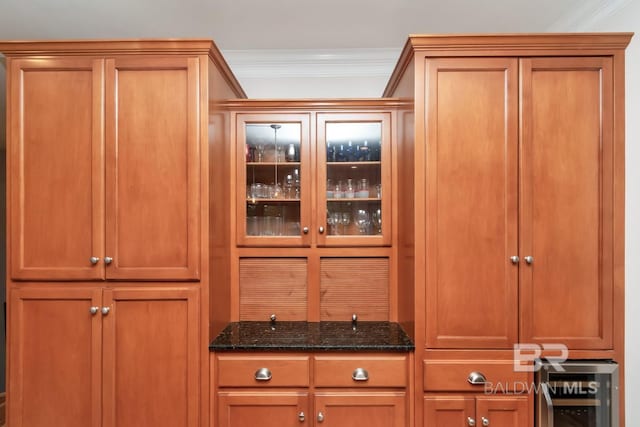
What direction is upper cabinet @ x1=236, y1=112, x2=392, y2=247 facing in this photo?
toward the camera

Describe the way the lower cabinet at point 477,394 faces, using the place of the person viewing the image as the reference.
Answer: facing the viewer

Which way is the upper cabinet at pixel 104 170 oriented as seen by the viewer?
toward the camera

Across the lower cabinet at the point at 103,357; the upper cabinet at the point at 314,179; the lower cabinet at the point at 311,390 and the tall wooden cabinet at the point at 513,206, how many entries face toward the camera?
4

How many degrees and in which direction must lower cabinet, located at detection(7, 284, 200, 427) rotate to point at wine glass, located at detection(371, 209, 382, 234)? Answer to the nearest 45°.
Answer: approximately 90° to its left

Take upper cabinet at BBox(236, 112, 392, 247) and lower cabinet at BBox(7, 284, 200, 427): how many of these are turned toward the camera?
2
